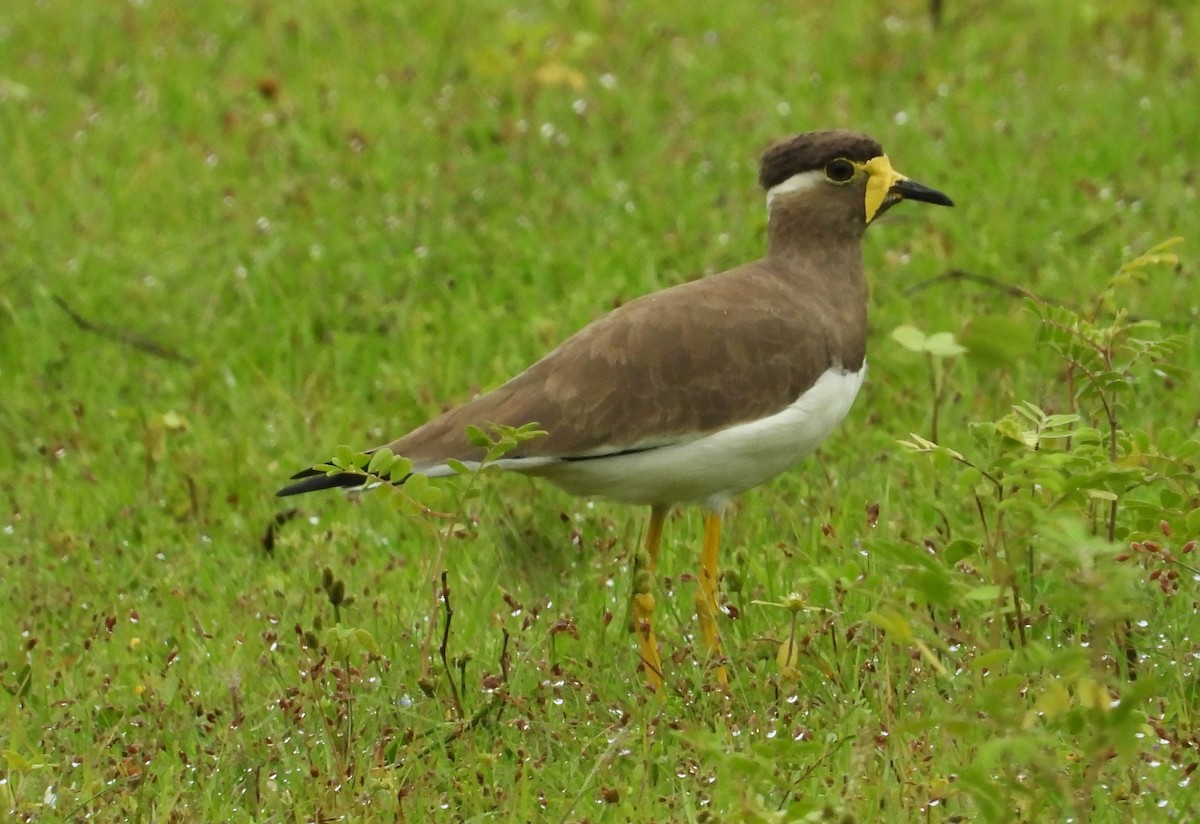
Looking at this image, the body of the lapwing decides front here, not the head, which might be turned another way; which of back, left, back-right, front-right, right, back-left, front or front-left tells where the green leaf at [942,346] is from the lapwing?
front

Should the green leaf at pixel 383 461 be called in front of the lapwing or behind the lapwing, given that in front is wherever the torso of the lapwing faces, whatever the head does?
behind

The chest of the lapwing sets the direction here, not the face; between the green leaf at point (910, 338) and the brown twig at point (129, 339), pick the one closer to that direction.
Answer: the green leaf

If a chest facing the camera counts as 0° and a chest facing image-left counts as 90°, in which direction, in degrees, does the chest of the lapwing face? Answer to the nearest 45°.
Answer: approximately 270°

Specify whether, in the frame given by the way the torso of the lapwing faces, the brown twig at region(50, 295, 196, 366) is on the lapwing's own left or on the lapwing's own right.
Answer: on the lapwing's own left

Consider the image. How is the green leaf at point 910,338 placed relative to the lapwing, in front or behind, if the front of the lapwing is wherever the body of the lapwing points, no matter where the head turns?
in front

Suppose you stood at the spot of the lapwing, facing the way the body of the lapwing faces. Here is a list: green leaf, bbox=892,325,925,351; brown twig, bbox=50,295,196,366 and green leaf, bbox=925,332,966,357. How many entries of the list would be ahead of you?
2

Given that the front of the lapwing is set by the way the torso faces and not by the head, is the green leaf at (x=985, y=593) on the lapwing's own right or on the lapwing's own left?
on the lapwing's own right
